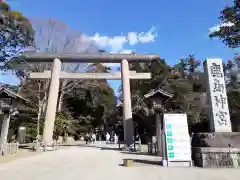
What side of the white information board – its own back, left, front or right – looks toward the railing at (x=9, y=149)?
right

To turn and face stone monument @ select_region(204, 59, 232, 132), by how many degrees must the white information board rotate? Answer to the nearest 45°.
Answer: approximately 135° to its left

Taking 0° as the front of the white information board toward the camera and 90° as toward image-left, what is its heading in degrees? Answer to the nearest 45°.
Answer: approximately 0°

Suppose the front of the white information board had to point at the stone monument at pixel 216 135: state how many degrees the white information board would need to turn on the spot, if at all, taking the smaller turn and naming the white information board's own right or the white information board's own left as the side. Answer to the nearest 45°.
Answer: approximately 90° to the white information board's own left
